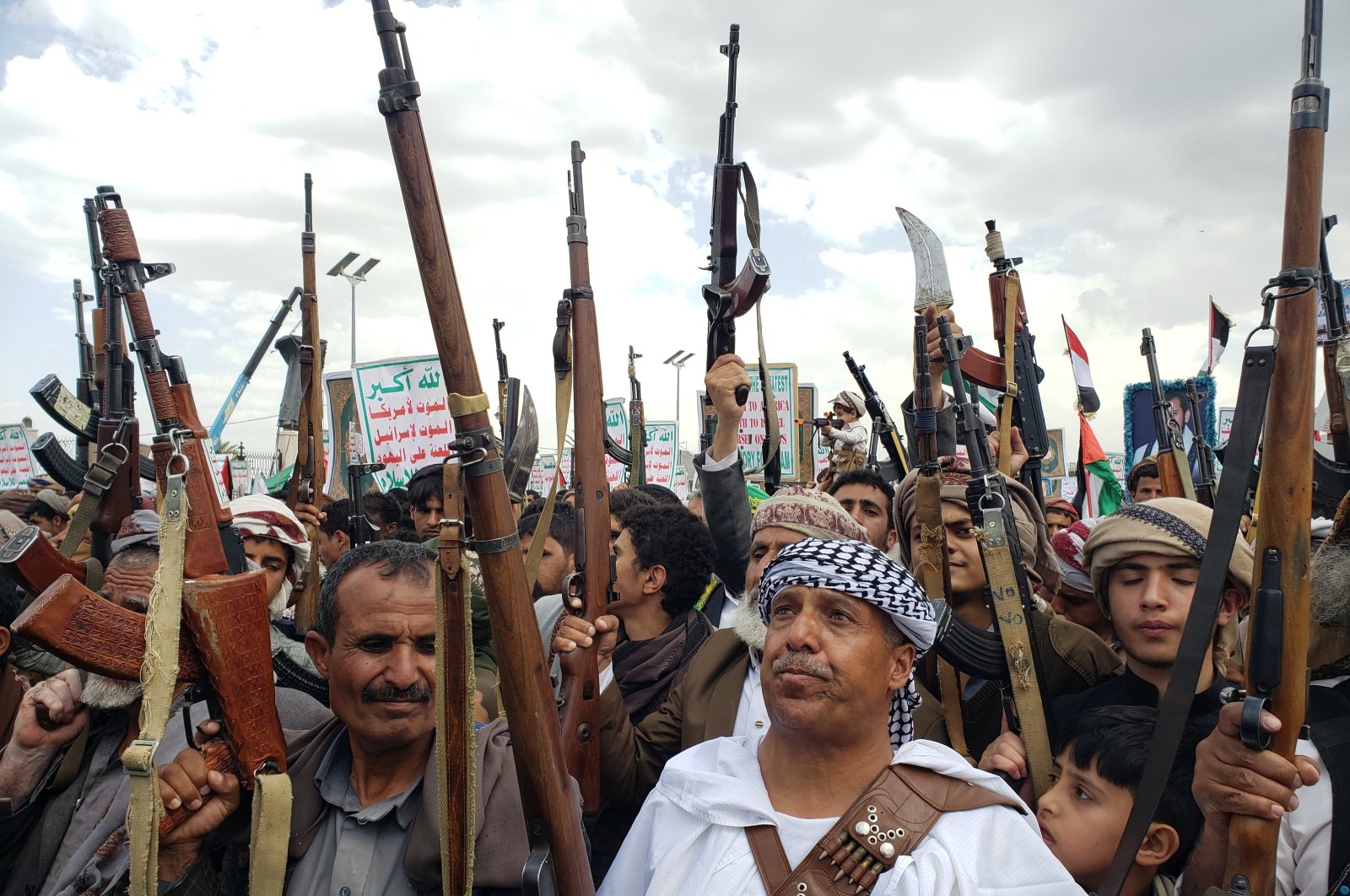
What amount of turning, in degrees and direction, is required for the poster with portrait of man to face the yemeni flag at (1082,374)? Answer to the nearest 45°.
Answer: approximately 45° to its right

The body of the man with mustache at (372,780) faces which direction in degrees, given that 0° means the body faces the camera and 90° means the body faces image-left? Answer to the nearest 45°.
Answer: approximately 0°

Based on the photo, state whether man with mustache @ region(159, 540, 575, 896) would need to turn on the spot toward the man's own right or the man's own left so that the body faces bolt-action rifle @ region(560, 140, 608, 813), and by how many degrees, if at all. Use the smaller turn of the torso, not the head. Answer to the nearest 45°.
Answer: approximately 135° to the man's own left

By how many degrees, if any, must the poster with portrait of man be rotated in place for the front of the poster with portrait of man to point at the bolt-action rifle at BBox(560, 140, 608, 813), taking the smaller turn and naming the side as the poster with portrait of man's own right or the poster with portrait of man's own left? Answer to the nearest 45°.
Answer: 0° — it already faces it

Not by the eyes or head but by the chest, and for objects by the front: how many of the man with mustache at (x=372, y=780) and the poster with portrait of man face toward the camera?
2

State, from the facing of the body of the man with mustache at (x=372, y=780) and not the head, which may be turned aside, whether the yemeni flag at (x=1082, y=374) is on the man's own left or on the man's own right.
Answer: on the man's own left

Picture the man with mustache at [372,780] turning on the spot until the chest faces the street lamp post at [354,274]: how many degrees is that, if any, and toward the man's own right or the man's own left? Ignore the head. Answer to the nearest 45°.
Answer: approximately 180°
